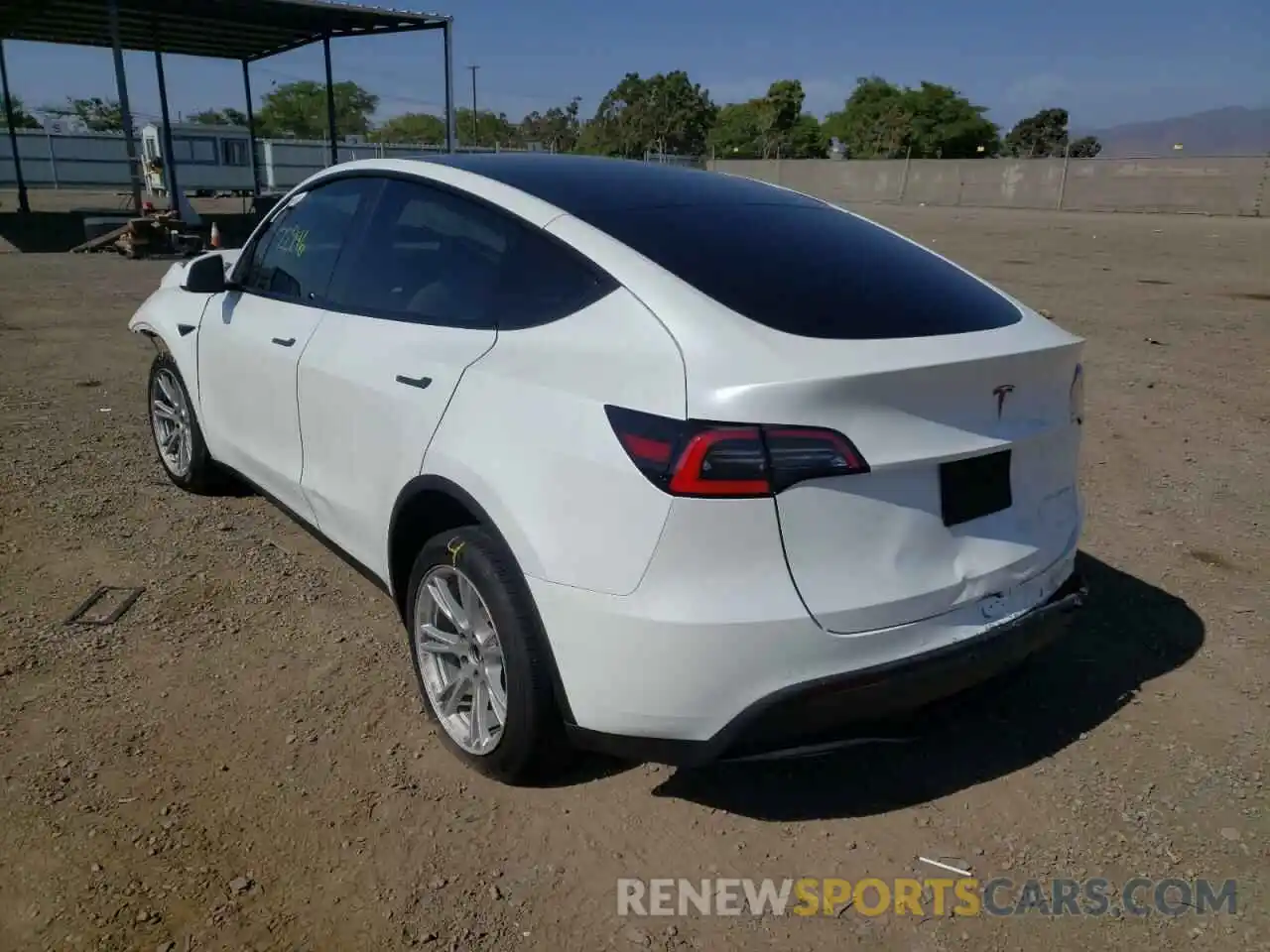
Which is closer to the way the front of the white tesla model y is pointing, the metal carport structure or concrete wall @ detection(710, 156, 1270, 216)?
the metal carport structure

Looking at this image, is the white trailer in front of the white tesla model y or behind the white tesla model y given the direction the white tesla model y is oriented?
in front

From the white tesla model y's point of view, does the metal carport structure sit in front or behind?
in front

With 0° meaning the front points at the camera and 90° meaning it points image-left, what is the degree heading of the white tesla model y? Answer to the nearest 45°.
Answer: approximately 135°

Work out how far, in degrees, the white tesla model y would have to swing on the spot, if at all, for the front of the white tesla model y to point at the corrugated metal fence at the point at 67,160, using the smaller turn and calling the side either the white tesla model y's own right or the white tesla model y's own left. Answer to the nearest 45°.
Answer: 0° — it already faces it

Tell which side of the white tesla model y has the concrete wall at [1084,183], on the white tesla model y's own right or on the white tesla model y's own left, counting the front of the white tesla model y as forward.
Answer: on the white tesla model y's own right

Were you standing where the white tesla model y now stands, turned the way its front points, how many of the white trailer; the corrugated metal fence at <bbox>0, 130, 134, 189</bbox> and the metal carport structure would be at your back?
0
